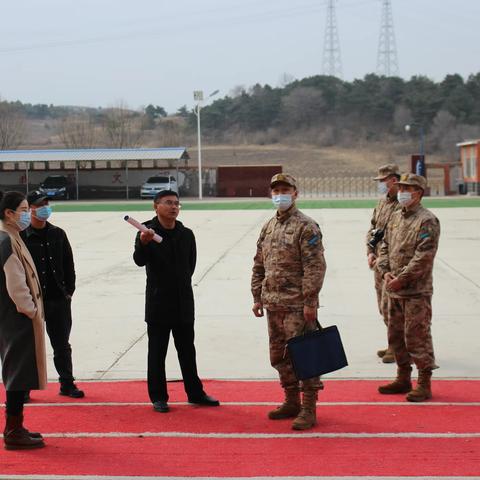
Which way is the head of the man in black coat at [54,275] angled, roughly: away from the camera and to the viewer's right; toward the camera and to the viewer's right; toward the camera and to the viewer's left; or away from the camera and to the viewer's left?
toward the camera and to the viewer's right

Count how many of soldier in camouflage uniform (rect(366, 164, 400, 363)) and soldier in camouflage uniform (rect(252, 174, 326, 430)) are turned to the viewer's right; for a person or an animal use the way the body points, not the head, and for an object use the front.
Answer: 0

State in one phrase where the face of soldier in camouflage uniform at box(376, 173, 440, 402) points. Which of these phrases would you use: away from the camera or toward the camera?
toward the camera

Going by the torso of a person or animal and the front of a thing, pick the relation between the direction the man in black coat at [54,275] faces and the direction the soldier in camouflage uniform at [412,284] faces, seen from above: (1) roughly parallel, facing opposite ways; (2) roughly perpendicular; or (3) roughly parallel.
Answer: roughly perpendicular

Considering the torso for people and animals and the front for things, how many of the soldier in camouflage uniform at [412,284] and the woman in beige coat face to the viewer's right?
1

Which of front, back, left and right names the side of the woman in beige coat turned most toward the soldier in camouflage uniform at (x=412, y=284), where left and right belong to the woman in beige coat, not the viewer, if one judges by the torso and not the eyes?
front

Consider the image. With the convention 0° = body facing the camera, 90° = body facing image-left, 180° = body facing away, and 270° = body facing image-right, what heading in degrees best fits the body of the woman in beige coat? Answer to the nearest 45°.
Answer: approximately 270°

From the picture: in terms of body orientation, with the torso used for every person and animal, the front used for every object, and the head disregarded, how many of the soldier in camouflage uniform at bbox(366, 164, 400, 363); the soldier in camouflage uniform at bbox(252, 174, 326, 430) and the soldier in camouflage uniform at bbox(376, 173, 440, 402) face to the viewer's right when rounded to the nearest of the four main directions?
0

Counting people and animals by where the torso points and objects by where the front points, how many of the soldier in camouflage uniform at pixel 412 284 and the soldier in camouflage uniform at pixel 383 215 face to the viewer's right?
0

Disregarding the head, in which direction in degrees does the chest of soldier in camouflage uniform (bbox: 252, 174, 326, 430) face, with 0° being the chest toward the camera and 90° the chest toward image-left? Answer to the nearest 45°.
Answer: approximately 45°

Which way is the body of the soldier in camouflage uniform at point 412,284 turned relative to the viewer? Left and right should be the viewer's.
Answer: facing the viewer and to the left of the viewer

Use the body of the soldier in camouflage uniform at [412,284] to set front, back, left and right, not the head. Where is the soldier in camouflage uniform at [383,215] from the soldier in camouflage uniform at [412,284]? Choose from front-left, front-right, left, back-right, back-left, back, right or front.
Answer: back-right

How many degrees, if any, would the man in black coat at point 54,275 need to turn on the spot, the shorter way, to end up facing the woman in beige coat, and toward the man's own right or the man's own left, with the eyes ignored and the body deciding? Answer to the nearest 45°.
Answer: approximately 45° to the man's own right

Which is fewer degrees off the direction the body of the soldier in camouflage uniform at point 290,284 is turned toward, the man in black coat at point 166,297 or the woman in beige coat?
the woman in beige coat

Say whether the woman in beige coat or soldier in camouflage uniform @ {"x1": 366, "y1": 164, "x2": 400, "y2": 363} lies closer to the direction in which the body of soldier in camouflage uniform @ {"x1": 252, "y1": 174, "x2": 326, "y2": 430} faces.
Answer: the woman in beige coat

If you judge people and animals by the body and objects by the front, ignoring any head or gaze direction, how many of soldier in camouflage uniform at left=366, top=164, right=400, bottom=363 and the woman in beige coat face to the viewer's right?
1

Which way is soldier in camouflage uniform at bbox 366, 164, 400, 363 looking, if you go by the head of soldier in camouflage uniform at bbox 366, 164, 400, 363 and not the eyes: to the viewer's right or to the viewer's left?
to the viewer's left
